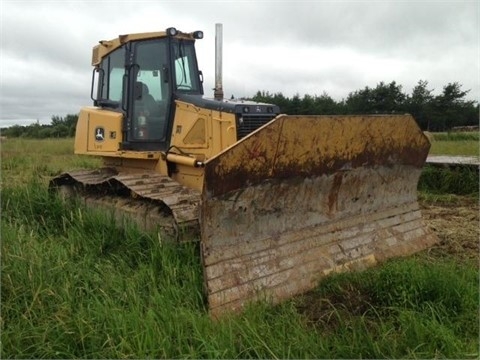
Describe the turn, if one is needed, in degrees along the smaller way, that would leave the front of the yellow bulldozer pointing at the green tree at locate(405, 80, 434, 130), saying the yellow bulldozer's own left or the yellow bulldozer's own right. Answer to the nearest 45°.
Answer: approximately 135° to the yellow bulldozer's own left

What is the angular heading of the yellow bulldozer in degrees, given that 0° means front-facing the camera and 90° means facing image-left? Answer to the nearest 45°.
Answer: approximately 315°
